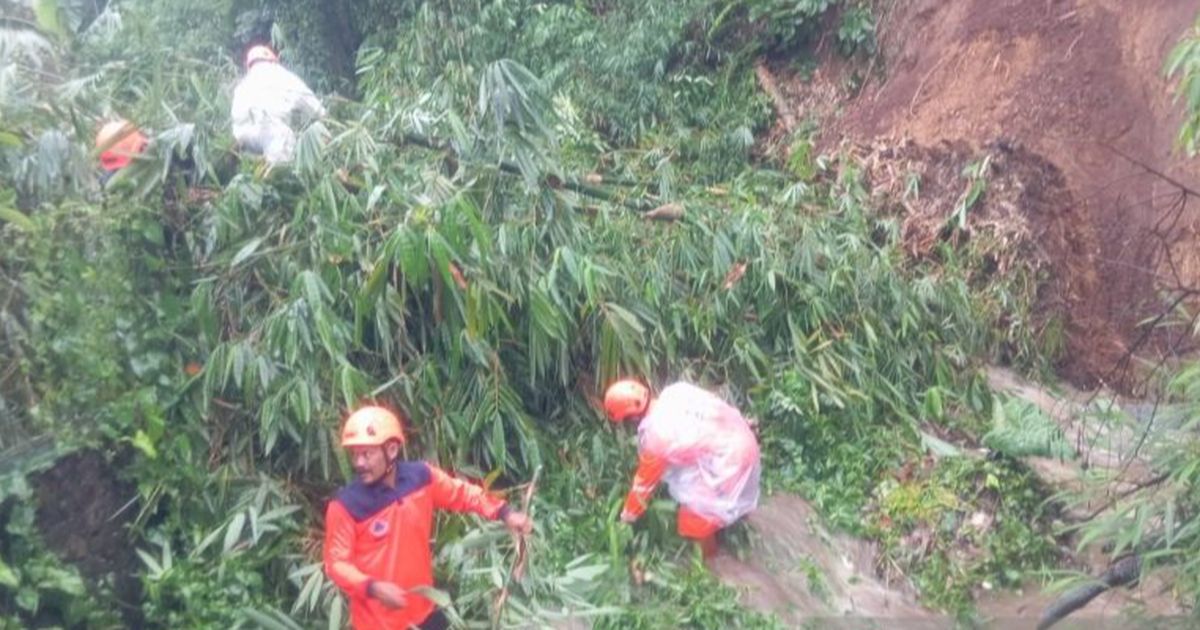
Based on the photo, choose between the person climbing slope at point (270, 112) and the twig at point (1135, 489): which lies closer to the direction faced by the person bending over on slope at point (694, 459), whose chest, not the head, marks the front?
the person climbing slope

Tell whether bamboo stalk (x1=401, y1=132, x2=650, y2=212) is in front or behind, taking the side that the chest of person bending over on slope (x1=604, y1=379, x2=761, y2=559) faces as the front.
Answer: in front

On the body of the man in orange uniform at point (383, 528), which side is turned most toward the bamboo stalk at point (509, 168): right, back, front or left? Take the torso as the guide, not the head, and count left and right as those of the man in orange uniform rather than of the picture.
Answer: back

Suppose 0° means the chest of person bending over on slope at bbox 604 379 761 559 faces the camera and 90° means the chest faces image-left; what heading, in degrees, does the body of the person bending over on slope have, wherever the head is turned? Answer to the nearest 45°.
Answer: approximately 90°

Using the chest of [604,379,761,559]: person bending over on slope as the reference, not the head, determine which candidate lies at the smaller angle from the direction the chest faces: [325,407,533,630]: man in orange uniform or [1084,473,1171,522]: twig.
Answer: the man in orange uniform

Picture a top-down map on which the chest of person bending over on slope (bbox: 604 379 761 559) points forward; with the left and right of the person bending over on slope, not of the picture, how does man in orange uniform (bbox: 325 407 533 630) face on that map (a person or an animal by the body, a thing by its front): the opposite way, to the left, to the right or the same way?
to the left

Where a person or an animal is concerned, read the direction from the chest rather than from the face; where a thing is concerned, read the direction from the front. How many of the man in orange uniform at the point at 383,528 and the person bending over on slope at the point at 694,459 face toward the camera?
1

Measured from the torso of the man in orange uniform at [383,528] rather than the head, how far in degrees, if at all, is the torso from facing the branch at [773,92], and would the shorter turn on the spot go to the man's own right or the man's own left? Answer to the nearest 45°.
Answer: approximately 180°

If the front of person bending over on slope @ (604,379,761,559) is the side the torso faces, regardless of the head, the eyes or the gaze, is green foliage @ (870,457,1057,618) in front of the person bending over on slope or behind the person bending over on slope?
behind

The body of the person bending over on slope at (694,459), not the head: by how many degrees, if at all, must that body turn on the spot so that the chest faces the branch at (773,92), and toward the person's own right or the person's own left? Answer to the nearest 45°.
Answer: approximately 90° to the person's own right
